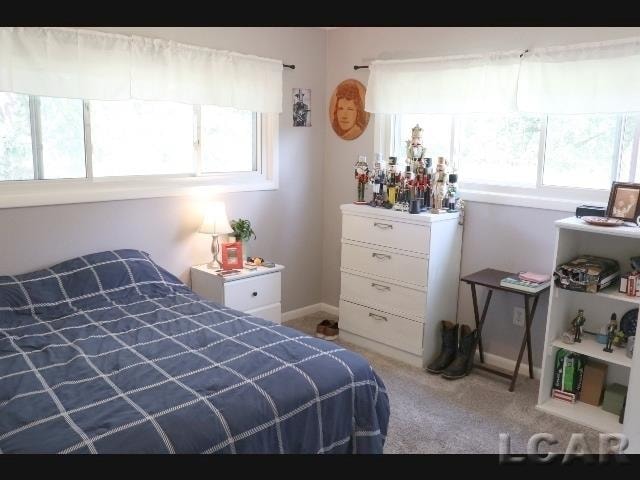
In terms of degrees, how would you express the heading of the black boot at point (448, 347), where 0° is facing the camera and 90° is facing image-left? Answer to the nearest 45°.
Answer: approximately 45°

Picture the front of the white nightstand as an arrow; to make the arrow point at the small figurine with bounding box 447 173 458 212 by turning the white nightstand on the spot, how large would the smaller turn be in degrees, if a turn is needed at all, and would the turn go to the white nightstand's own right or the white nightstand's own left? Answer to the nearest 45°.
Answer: approximately 45° to the white nightstand's own left

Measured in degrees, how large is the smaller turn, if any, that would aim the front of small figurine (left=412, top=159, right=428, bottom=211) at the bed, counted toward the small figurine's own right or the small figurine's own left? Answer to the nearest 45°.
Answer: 0° — it already faces it

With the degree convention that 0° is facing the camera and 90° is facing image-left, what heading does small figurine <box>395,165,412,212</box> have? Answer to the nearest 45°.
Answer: approximately 45°

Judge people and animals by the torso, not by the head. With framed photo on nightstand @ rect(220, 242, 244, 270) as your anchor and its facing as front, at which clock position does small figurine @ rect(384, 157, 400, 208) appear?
The small figurine is roughly at 9 o'clock from the framed photo on nightstand.

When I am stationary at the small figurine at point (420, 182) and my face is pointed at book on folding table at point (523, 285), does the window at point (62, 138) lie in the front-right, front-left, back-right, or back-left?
back-right

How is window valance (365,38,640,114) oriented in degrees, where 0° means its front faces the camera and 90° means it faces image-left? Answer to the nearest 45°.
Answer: approximately 45°
